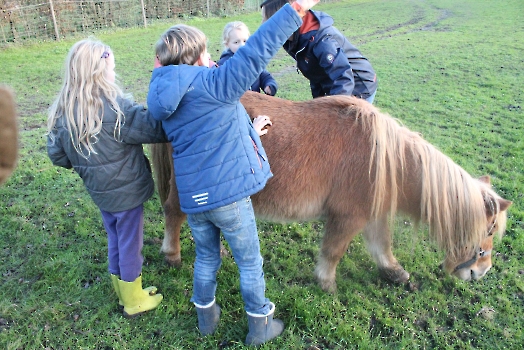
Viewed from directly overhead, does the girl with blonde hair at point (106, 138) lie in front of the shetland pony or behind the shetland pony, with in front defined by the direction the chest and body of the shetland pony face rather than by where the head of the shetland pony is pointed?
behind

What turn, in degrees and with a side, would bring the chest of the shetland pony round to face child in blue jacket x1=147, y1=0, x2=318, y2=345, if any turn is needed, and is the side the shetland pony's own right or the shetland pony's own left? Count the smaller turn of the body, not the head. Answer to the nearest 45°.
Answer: approximately 135° to the shetland pony's own right

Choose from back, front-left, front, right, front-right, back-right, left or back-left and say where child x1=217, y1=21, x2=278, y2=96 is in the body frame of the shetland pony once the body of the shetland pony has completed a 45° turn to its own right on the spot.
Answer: back

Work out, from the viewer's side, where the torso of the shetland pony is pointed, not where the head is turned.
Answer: to the viewer's right

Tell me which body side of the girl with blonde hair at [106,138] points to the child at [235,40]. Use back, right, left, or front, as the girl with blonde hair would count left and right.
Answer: front

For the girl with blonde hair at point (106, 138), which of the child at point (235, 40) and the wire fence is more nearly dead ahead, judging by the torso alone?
the child

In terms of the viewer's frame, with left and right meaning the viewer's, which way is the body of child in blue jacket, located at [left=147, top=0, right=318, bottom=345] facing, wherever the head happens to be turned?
facing away from the viewer and to the right of the viewer

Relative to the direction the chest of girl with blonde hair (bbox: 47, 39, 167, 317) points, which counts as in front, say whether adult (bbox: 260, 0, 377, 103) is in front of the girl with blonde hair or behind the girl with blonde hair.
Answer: in front

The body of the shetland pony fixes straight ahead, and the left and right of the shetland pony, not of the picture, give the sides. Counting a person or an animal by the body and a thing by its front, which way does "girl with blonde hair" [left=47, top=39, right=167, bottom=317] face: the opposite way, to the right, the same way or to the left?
to the left

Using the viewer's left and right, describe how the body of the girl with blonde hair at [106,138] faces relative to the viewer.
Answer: facing away from the viewer and to the right of the viewer

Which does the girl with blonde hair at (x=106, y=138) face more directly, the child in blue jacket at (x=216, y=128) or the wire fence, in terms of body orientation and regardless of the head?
the wire fence

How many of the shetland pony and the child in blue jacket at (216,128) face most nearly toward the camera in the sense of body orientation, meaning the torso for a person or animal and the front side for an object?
0
